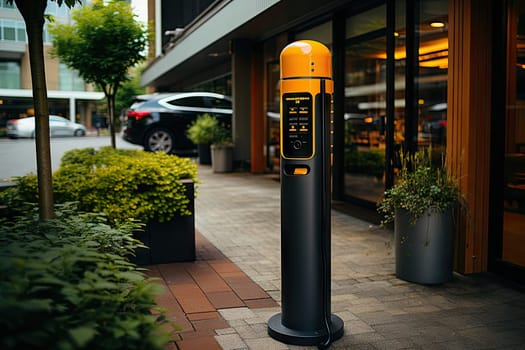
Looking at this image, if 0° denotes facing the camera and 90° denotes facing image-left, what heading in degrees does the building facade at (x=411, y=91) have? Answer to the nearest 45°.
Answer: approximately 45°

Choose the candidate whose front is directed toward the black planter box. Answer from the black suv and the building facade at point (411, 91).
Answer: the building facade

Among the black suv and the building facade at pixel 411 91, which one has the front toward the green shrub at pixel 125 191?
the building facade

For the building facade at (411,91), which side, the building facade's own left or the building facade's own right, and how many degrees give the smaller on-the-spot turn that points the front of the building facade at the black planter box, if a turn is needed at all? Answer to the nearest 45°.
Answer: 0° — it already faces it
